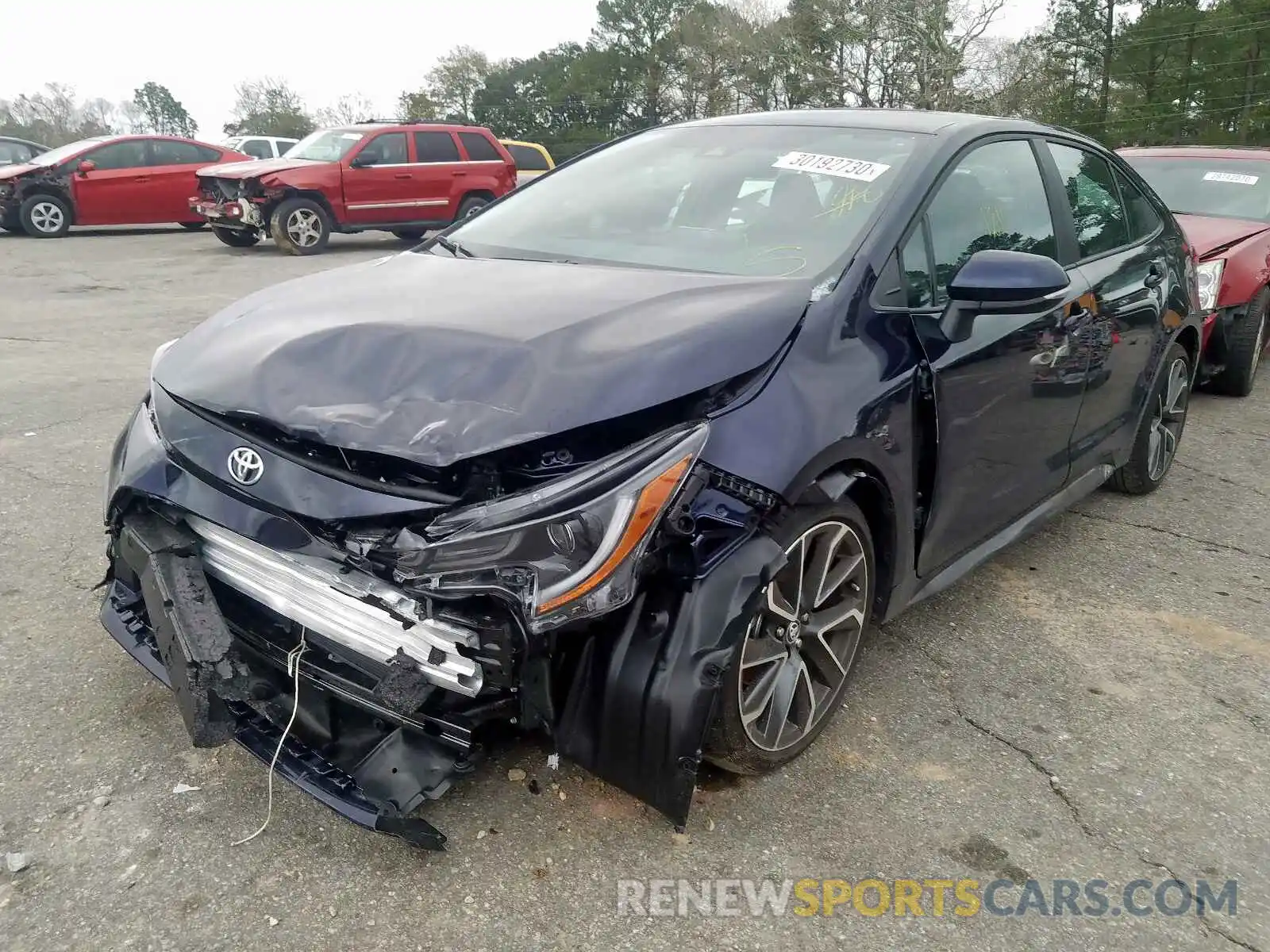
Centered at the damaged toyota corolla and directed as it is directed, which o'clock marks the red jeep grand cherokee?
The red jeep grand cherokee is roughly at 4 o'clock from the damaged toyota corolla.

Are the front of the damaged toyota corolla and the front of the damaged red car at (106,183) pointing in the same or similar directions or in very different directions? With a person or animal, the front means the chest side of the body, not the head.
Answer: same or similar directions

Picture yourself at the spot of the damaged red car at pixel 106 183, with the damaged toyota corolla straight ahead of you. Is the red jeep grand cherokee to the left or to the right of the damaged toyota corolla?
left

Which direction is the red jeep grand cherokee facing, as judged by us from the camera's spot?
facing the viewer and to the left of the viewer

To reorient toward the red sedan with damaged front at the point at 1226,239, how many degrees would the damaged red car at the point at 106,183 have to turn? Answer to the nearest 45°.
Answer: approximately 135° to its left

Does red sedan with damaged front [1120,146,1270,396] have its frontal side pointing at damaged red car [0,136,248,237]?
no

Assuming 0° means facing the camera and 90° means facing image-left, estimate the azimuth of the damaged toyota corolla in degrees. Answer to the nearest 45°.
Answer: approximately 45°

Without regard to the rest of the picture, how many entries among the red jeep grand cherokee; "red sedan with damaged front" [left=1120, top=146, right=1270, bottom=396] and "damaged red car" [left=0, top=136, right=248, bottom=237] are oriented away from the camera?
0

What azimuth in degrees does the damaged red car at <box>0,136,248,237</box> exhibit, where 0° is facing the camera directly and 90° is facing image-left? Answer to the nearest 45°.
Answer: approximately 90°

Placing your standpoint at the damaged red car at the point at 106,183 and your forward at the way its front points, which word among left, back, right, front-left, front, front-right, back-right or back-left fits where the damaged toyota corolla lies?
left

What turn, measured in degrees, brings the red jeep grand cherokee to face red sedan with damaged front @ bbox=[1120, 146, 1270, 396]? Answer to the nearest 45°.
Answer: approximately 90° to its left

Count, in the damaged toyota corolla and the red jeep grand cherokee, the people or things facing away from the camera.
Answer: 0

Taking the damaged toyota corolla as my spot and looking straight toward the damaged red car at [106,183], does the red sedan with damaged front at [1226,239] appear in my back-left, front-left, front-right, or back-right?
front-right

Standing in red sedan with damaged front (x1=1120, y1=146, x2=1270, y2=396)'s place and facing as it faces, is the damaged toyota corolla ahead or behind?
ahead
